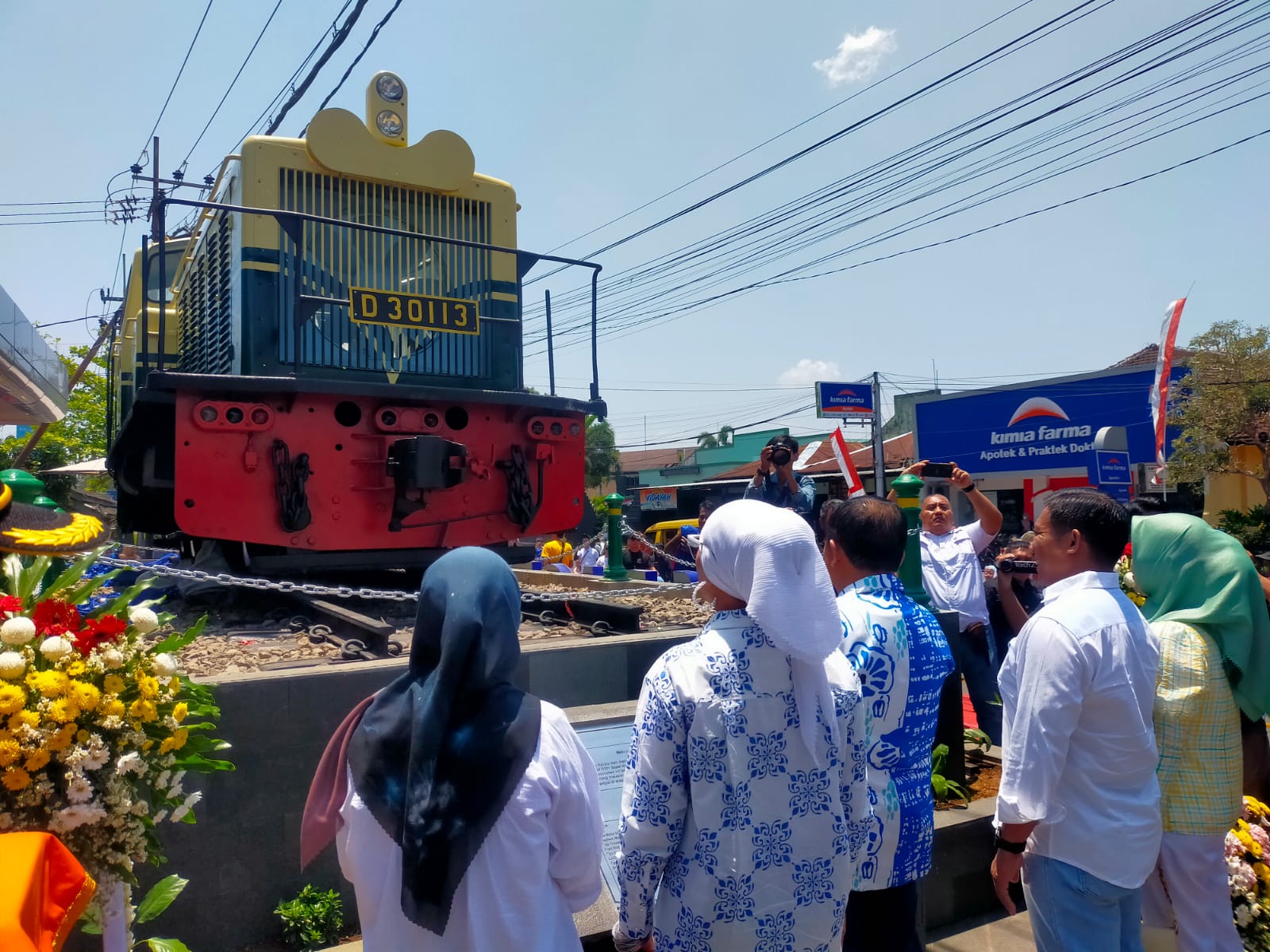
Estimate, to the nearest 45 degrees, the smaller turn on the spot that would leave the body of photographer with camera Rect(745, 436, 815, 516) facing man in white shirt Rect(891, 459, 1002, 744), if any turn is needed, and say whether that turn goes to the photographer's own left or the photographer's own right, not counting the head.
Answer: approximately 45° to the photographer's own left

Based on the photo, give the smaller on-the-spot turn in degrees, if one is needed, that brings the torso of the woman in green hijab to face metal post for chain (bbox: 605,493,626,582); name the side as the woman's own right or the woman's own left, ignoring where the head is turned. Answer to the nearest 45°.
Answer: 0° — they already face it

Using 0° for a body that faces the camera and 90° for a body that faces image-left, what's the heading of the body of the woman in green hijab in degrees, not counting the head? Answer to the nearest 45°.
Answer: approximately 135°

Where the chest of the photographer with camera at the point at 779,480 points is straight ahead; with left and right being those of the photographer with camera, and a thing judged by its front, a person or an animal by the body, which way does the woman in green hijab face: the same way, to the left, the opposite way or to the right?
the opposite way

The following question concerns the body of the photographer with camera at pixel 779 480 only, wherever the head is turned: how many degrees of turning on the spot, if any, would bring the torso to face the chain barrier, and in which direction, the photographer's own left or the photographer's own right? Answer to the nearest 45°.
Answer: approximately 45° to the photographer's own right

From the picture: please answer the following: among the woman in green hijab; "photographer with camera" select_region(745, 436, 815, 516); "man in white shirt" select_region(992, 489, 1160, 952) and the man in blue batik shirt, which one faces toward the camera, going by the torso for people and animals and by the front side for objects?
the photographer with camera

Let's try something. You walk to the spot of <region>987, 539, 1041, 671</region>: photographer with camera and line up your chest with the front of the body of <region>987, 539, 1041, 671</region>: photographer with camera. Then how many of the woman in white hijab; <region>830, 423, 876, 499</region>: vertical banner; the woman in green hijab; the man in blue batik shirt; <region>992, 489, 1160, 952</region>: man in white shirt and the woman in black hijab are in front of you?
5

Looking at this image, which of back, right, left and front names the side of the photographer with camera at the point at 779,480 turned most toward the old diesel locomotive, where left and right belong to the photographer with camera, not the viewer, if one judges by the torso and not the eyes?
right

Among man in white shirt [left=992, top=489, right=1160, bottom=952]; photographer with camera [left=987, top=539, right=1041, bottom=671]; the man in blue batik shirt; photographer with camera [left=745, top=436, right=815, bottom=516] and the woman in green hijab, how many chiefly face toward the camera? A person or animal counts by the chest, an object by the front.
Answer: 2

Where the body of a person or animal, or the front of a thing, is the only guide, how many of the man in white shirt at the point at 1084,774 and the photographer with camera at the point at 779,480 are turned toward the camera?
1

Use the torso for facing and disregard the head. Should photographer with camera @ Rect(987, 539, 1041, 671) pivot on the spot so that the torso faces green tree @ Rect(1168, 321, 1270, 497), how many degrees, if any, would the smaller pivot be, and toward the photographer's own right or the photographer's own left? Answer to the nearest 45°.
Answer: approximately 180°

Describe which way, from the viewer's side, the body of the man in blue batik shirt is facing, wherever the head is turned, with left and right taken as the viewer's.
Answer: facing away from the viewer and to the left of the viewer
